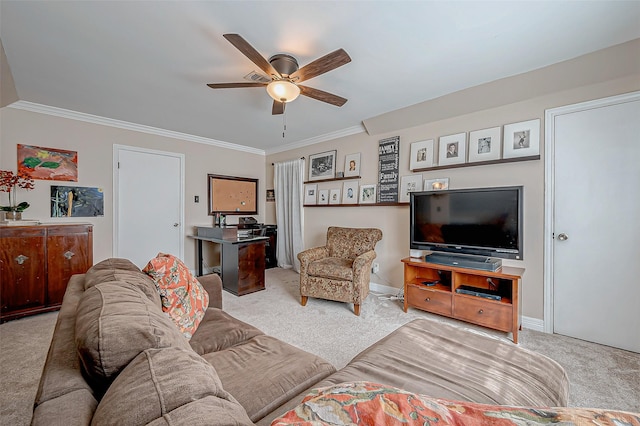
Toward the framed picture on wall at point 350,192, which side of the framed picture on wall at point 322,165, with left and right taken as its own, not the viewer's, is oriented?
left

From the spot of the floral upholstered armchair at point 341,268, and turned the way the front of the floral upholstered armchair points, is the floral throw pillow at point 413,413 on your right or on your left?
on your left

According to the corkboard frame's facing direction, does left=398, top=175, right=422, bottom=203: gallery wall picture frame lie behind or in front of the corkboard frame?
in front

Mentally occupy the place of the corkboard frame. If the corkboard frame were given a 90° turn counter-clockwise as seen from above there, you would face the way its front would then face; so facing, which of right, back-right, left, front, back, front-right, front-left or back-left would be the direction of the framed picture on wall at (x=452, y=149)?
right

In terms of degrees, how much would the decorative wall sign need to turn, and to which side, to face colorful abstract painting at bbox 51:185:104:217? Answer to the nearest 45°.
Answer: approximately 45° to its right

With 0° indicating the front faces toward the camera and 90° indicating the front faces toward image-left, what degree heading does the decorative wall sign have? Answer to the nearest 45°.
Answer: approximately 45°

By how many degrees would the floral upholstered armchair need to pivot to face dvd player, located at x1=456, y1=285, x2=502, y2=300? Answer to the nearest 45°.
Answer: approximately 135° to its left

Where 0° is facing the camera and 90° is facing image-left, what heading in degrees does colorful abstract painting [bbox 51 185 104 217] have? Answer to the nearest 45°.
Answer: approximately 0°

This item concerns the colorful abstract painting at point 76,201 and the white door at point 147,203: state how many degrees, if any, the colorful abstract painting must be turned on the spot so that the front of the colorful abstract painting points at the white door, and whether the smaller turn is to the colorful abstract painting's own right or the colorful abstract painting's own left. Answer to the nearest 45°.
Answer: approximately 90° to the colorful abstract painting's own left

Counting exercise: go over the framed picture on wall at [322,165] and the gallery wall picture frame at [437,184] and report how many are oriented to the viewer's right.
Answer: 0

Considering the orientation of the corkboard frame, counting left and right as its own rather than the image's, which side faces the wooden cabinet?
right

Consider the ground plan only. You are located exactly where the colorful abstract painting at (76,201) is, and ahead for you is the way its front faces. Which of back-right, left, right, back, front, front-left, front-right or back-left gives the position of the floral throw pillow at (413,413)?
front

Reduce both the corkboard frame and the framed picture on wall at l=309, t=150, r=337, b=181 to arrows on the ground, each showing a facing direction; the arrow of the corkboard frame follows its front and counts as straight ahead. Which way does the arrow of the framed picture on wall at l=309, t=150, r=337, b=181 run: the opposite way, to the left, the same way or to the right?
to the right

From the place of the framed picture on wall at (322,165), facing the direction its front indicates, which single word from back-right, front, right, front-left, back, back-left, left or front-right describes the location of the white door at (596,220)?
left

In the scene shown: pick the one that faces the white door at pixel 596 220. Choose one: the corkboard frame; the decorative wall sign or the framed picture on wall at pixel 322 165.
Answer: the corkboard frame

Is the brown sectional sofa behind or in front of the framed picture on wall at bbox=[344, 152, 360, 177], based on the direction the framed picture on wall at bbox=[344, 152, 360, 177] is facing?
in front
